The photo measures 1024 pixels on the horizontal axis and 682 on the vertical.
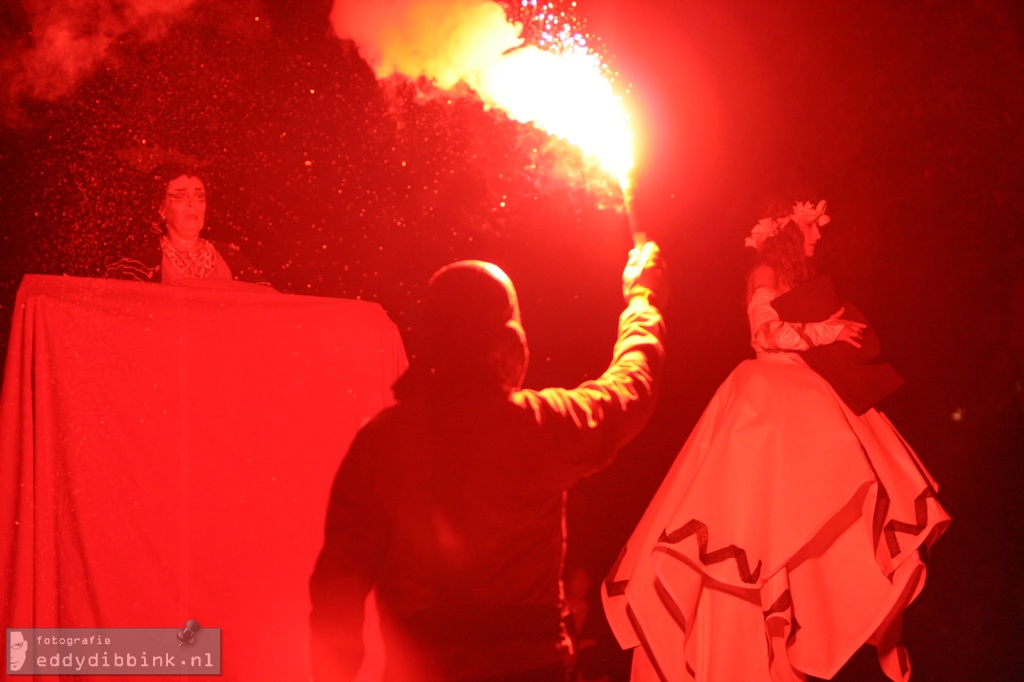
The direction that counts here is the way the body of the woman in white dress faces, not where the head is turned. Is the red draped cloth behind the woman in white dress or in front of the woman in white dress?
behind

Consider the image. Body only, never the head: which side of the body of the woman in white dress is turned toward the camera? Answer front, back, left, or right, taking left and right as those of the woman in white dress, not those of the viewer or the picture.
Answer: right

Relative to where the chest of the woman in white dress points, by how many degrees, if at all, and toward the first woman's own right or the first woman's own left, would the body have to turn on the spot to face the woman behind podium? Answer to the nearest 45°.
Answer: approximately 180°
